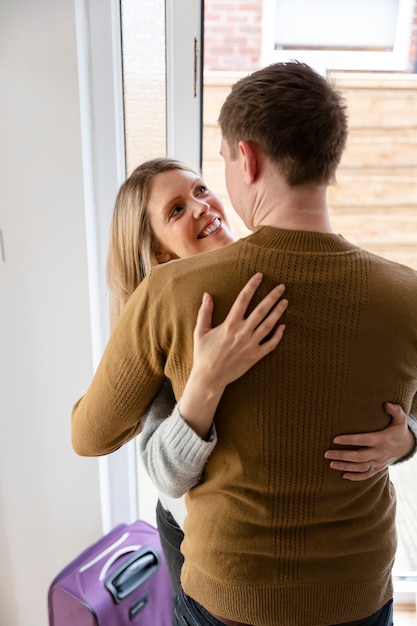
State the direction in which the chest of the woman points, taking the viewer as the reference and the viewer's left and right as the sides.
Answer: facing the viewer and to the right of the viewer

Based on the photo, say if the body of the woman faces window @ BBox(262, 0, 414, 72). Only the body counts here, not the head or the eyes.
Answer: no

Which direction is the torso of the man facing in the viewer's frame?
away from the camera

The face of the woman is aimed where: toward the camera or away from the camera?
toward the camera

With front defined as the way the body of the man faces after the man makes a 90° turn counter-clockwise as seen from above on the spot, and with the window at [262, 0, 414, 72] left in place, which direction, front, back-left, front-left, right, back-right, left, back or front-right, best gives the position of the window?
right

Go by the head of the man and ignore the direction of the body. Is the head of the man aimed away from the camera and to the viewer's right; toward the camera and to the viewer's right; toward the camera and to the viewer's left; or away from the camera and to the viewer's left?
away from the camera and to the viewer's left
